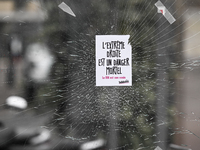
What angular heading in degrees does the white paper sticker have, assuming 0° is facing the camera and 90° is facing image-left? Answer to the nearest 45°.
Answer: approximately 0°

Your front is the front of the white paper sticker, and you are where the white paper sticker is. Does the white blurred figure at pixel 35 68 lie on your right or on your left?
on your right
